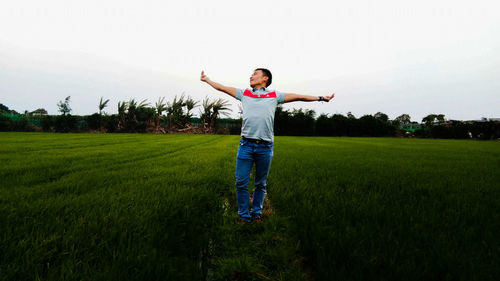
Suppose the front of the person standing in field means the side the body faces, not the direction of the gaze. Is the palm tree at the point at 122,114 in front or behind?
behind

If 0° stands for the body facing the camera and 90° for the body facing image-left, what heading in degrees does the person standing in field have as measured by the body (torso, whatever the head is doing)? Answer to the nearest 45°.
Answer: approximately 0°
